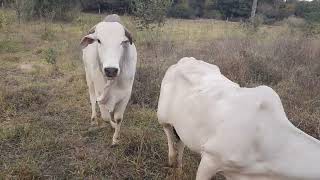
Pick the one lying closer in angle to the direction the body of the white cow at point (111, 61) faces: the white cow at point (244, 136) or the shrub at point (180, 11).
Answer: the white cow

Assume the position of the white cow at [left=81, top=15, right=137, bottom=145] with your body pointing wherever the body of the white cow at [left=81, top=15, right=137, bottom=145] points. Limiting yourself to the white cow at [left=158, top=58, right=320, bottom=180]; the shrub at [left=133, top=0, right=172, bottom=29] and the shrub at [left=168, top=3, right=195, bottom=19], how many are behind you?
2

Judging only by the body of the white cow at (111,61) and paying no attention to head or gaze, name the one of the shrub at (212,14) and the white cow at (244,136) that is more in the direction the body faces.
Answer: the white cow

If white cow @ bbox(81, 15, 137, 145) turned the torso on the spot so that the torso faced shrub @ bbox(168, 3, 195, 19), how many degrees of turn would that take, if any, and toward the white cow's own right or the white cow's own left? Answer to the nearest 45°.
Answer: approximately 180°

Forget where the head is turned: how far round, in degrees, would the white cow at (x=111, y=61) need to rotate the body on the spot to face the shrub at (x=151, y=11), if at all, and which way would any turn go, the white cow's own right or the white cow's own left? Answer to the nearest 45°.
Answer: approximately 180°
